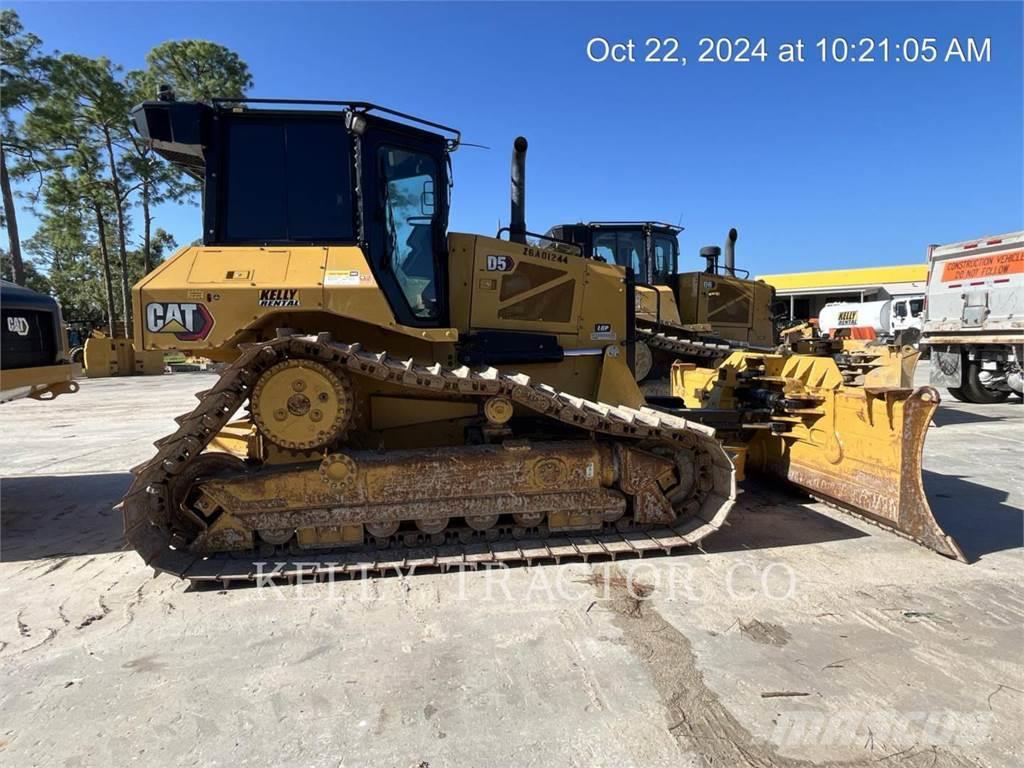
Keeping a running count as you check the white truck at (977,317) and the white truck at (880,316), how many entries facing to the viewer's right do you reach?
1

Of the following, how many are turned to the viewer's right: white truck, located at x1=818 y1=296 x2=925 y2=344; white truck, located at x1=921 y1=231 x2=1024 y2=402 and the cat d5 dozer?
2

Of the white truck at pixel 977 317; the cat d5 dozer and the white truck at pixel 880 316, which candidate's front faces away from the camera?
the white truck at pixel 977 317

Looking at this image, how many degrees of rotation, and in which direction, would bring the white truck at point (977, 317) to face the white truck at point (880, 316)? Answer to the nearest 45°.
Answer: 0° — it already faces it

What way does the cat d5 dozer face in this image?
to the viewer's right

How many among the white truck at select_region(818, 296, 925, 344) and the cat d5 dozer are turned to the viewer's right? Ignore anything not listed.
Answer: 2

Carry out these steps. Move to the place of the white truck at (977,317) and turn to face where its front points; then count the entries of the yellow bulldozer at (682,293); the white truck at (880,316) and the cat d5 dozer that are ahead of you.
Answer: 1

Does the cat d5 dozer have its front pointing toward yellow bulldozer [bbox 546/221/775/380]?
no

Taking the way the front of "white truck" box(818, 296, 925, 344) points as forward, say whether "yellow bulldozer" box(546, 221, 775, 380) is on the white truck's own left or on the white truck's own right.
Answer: on the white truck's own right

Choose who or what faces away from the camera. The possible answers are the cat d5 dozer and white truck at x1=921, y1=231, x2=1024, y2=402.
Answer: the white truck

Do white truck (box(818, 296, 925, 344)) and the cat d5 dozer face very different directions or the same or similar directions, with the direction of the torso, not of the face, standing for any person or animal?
same or similar directions

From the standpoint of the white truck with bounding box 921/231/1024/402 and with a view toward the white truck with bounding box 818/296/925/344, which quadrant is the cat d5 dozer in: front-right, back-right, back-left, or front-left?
back-left

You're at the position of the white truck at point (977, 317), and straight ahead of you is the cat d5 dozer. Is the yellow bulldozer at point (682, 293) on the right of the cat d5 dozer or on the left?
right

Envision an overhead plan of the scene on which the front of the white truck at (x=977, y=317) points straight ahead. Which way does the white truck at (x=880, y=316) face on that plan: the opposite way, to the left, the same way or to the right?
to the right

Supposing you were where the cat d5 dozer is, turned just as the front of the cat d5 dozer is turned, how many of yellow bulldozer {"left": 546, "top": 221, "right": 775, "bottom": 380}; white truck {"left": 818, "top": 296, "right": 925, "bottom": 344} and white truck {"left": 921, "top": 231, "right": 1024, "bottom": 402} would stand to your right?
0

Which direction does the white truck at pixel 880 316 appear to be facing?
to the viewer's right

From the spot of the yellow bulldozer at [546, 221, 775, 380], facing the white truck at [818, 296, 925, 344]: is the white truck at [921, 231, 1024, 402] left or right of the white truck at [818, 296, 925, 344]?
right

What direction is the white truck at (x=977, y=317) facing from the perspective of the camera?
away from the camera

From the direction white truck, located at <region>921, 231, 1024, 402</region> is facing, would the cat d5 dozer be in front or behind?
behind

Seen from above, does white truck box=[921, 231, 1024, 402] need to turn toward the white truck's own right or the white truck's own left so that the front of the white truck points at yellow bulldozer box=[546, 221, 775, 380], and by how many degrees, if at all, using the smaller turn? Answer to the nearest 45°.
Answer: approximately 135° to the white truck's own left
